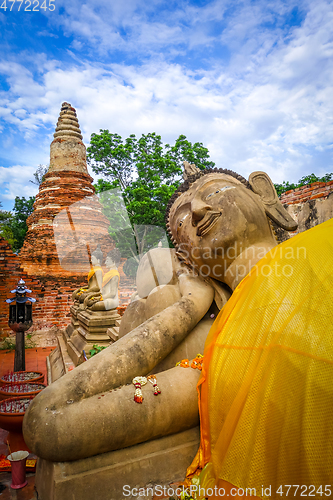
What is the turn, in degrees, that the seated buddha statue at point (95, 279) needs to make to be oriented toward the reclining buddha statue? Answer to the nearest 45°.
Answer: approximately 90° to its left

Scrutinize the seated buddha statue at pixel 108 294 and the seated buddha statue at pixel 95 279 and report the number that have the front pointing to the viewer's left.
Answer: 2

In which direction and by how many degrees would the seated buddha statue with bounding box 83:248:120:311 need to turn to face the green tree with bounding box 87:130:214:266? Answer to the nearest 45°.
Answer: approximately 90° to its right

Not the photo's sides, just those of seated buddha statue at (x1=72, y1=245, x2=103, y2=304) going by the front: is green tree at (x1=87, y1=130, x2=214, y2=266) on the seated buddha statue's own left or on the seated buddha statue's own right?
on the seated buddha statue's own right

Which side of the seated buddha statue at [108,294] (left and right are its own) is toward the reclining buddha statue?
left

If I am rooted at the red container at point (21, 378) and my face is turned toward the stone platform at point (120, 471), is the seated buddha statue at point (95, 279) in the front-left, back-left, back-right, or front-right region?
back-left

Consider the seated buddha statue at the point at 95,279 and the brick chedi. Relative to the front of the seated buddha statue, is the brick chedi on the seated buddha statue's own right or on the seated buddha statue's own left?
on the seated buddha statue's own right

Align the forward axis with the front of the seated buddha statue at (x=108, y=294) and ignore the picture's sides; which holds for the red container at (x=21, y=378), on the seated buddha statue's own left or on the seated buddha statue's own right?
on the seated buddha statue's own left

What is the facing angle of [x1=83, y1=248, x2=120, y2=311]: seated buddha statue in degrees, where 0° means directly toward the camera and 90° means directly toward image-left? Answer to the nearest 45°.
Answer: approximately 90°

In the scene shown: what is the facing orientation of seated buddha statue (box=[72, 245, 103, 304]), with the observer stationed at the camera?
facing to the left of the viewer
